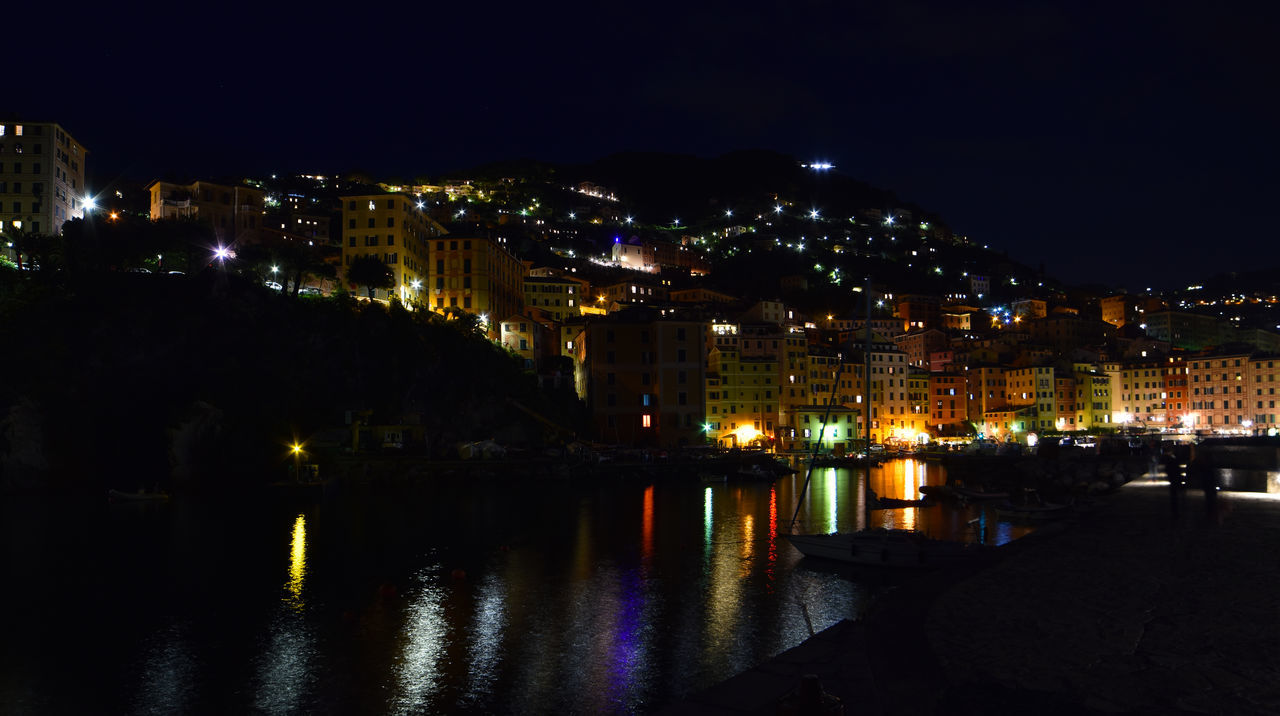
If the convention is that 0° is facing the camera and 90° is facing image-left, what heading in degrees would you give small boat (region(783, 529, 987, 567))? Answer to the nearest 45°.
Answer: approximately 90°

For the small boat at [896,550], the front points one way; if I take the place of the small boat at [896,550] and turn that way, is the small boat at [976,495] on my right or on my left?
on my right

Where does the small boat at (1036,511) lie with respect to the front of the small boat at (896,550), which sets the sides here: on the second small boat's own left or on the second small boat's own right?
on the second small boat's own right
